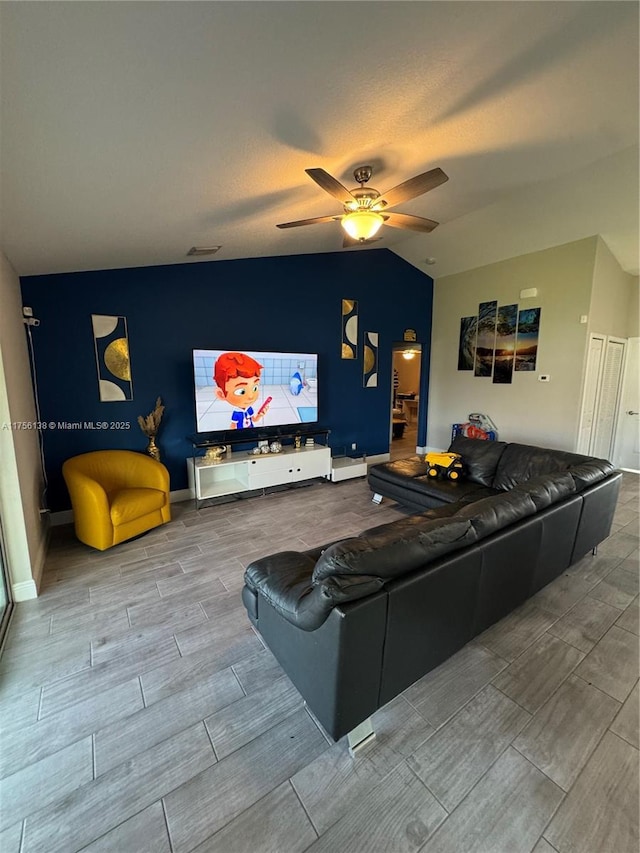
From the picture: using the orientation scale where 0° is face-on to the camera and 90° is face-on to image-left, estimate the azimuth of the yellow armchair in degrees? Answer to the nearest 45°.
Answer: approximately 315°

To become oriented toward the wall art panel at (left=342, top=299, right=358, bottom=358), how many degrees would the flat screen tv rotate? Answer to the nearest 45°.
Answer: approximately 90° to its left

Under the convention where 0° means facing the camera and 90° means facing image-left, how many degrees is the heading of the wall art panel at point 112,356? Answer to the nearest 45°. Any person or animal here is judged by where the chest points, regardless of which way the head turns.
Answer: approximately 315°

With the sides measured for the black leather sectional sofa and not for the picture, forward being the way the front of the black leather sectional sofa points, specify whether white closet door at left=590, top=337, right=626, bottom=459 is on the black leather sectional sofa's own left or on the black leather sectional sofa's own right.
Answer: on the black leather sectional sofa's own right

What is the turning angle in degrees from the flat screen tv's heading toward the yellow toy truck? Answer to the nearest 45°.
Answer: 0° — it already faces it
